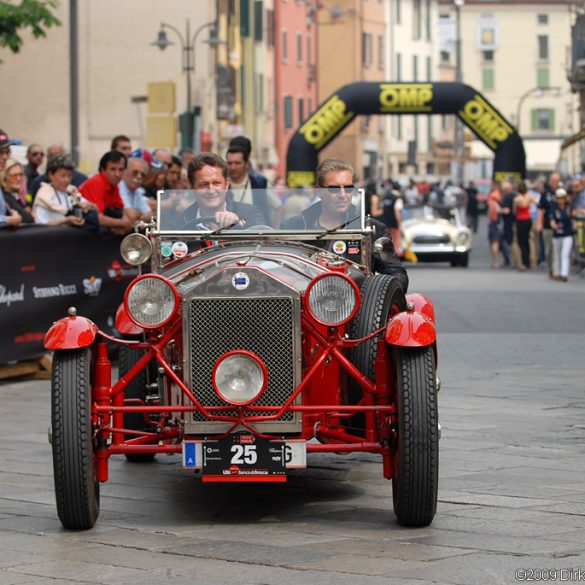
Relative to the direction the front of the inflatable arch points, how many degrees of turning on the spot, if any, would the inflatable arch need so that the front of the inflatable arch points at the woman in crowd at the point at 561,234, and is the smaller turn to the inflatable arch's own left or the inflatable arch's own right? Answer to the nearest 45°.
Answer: approximately 45° to the inflatable arch's own left

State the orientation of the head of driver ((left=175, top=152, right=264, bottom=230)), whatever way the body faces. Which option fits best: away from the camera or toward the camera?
toward the camera

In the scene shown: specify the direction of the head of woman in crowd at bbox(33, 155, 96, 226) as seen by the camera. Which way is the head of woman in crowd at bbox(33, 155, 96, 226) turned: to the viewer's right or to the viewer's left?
to the viewer's right

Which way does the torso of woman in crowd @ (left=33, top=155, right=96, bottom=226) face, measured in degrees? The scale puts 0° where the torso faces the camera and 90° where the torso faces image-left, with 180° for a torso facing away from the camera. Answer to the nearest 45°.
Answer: approximately 315°

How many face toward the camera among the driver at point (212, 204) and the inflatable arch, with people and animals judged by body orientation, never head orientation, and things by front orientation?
2

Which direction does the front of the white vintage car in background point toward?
toward the camera

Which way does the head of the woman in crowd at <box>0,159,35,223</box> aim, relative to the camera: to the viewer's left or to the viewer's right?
to the viewer's right

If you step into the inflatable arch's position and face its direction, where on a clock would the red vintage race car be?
The red vintage race car is roughly at 12 o'clock from the inflatable arch.

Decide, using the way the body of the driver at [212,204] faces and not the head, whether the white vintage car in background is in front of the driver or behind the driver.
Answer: behind

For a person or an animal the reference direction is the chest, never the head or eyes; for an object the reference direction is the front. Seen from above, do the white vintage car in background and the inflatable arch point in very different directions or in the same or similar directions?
same or similar directions

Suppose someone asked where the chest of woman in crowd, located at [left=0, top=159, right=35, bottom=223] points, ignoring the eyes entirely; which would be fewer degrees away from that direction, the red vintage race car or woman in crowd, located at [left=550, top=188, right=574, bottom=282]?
the red vintage race car

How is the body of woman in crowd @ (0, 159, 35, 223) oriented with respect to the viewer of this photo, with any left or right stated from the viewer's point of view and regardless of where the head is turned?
facing the viewer and to the right of the viewer

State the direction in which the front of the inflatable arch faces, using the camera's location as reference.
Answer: facing the viewer

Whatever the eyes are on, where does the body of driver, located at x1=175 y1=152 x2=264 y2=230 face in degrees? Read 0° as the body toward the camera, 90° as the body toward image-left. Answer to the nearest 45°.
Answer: approximately 0°
